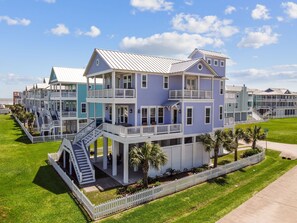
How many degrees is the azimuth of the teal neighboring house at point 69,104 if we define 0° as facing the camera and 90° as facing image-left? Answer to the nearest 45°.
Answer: approximately 45°

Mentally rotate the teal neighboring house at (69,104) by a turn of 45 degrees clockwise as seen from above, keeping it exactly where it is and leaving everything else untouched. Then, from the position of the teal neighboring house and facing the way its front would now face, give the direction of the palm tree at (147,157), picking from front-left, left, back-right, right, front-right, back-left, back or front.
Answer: left

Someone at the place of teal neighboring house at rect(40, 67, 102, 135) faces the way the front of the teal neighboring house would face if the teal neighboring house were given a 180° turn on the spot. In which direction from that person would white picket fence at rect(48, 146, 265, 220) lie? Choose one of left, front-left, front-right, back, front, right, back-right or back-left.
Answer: back-right

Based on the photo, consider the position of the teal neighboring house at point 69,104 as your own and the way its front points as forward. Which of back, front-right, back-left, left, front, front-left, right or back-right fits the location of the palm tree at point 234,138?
left

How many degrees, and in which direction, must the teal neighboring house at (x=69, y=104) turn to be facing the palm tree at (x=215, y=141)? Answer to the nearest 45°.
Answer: approximately 90° to its left
